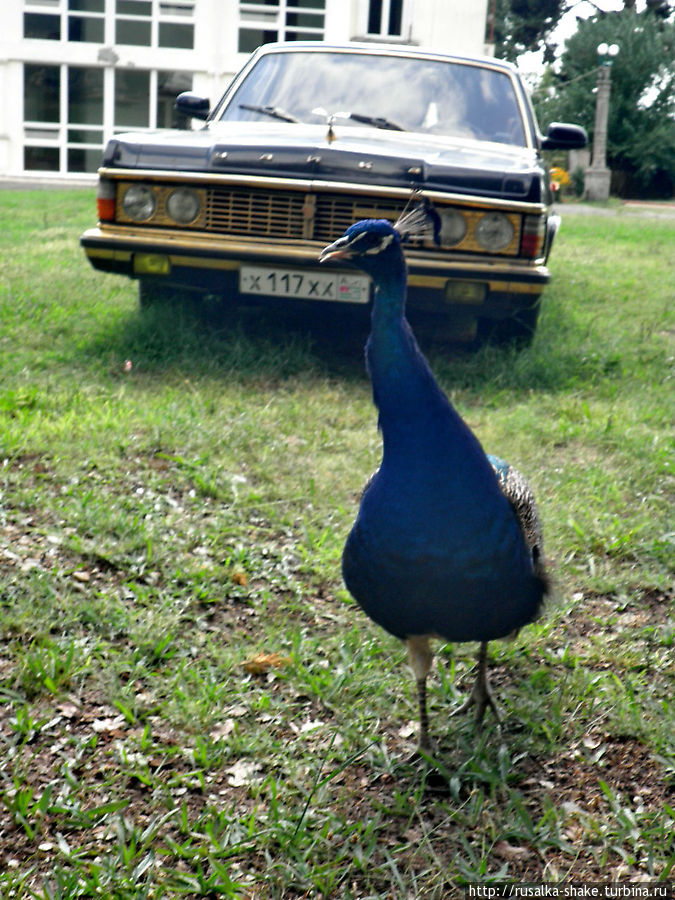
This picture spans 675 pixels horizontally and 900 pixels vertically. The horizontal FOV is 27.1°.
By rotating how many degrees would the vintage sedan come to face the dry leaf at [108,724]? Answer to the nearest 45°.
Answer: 0° — it already faces it

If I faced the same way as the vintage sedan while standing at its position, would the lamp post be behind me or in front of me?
behind

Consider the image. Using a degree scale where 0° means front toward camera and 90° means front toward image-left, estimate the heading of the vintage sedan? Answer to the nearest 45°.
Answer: approximately 0°

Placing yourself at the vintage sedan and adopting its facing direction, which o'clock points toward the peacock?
The peacock is roughly at 12 o'clock from the vintage sedan.

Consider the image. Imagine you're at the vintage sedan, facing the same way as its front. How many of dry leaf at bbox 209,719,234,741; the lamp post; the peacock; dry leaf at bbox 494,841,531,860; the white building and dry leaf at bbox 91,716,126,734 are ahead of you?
4

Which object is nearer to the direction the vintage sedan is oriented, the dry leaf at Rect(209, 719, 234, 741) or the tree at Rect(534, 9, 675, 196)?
the dry leaf
